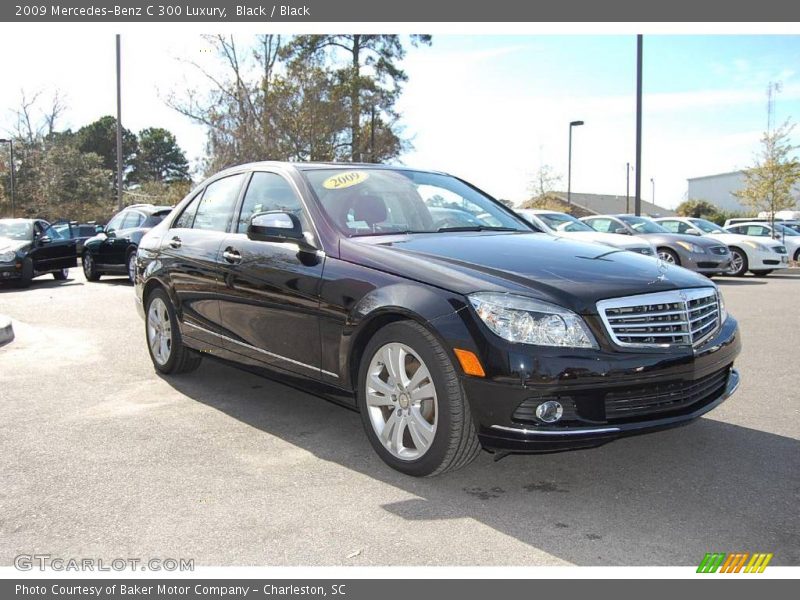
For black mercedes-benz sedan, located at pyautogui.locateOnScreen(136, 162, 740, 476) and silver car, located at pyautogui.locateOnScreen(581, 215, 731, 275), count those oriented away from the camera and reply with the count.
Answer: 0

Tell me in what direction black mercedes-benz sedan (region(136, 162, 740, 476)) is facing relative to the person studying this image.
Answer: facing the viewer and to the right of the viewer

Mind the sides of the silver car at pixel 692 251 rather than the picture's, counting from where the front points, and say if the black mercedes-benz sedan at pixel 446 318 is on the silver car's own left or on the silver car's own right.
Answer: on the silver car's own right

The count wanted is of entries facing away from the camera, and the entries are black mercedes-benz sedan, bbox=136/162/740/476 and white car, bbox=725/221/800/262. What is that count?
0

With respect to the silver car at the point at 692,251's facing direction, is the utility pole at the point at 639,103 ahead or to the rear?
to the rear

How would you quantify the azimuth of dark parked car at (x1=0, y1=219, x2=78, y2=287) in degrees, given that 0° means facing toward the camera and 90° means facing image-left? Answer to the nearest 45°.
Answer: approximately 45°

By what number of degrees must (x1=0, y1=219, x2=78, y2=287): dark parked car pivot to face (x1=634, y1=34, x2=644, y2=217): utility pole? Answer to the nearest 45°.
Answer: approximately 135° to its left

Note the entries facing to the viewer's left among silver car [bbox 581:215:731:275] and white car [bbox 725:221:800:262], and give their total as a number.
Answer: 0
